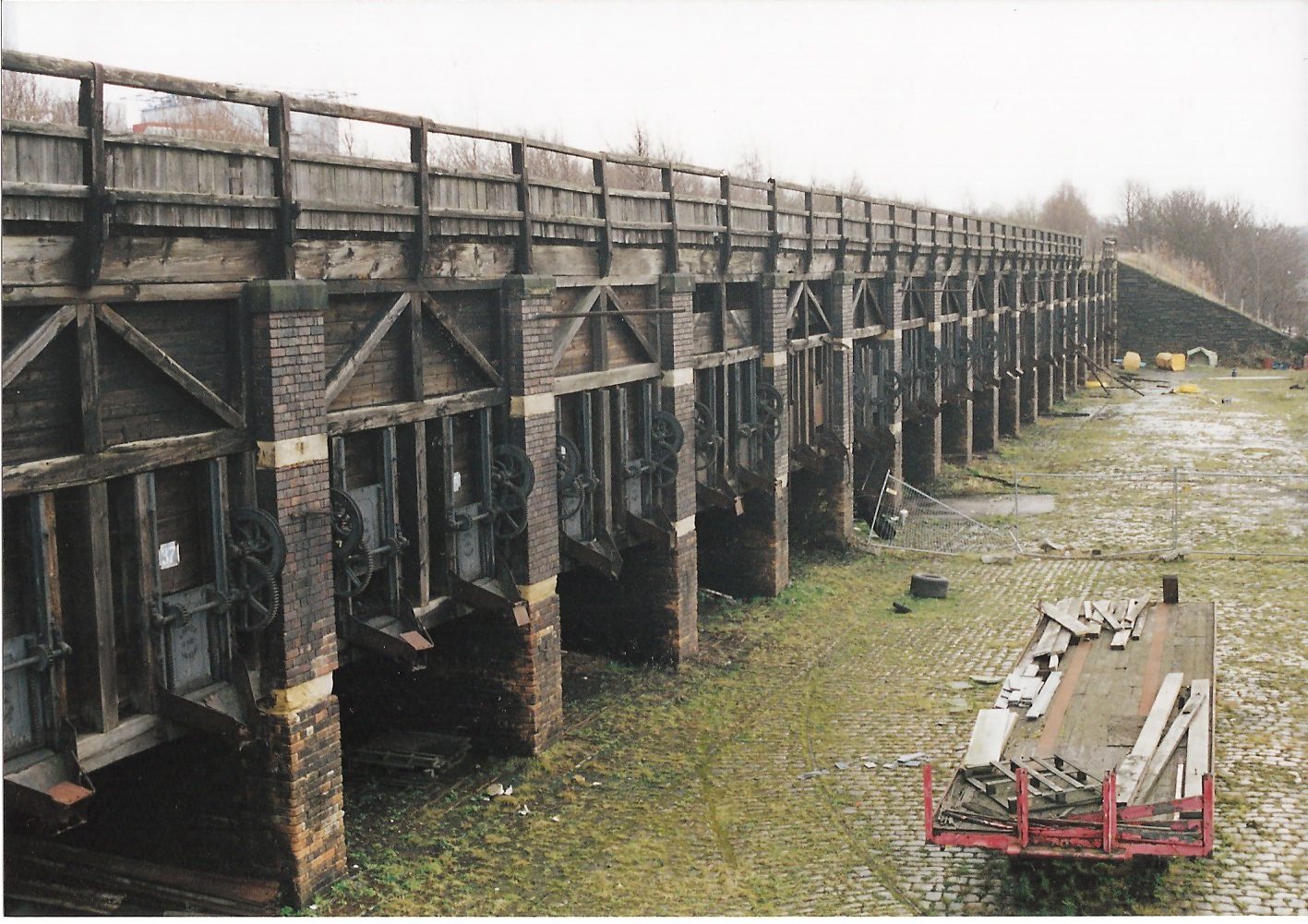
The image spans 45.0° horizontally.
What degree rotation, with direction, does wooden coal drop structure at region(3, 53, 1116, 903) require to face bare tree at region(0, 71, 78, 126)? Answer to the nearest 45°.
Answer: approximately 180°

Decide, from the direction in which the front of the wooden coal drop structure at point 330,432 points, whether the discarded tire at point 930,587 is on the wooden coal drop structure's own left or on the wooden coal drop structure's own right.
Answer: on the wooden coal drop structure's own left

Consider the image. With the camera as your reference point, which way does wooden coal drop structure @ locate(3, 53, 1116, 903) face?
facing the viewer and to the right of the viewer

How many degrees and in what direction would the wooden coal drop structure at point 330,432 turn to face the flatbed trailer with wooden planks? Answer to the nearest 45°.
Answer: approximately 45° to its left

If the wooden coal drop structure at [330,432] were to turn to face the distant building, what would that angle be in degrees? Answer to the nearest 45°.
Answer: approximately 135° to its left

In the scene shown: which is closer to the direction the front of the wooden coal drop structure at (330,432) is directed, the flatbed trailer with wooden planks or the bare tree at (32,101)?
the flatbed trailer with wooden planks

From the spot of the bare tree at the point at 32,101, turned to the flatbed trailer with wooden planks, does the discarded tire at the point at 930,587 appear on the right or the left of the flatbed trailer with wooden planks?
left
